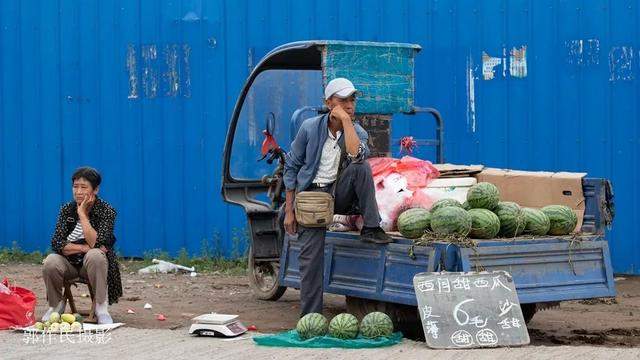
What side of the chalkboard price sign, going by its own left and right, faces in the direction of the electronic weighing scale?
right

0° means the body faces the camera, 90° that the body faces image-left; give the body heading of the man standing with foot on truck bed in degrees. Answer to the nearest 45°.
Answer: approximately 315°

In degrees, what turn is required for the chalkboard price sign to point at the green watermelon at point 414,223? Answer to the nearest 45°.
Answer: approximately 135° to its right

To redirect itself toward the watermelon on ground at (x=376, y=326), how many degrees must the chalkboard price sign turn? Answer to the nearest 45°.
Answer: approximately 90° to its right

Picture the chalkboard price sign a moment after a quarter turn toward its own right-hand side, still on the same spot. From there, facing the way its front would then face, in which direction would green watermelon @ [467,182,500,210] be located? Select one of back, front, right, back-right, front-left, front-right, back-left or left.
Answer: right

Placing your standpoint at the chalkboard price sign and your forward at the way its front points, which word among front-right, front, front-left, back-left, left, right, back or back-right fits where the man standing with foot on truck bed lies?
back-right

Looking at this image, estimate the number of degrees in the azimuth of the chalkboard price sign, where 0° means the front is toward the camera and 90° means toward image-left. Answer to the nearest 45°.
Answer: approximately 0°

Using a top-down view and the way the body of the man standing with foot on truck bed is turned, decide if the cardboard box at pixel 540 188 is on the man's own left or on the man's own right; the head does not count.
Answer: on the man's own left
